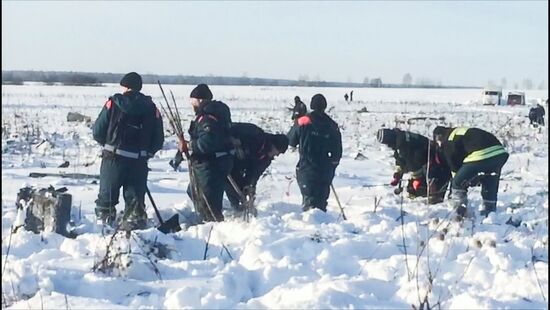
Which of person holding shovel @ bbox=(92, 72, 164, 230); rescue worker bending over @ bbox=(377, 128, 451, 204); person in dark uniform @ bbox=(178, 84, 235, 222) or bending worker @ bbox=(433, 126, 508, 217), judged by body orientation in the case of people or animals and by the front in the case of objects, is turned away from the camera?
the person holding shovel

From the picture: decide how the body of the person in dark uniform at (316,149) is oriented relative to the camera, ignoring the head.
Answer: away from the camera

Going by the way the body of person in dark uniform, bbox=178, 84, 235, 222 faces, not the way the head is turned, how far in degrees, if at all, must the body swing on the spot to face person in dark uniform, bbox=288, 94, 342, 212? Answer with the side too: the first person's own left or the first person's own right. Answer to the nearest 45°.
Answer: approximately 135° to the first person's own right

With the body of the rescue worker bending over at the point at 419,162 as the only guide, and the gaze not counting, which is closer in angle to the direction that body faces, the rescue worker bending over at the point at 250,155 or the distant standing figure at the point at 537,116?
the rescue worker bending over

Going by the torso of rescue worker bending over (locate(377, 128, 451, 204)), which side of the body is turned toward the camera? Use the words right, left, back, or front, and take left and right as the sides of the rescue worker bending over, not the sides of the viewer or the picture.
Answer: left

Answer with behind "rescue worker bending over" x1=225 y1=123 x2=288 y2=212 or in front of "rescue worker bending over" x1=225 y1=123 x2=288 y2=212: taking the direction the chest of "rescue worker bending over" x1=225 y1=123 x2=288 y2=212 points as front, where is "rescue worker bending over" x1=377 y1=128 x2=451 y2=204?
in front

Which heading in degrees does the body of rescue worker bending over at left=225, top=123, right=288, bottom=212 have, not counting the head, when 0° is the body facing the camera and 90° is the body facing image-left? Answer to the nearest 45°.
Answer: approximately 270°

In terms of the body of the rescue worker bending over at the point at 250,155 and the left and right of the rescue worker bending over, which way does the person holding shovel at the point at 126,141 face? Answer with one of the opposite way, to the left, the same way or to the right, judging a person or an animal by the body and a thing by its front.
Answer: to the left

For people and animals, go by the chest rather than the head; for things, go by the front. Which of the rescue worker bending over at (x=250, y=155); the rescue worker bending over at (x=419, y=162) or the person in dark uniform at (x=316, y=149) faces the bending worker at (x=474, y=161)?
the rescue worker bending over at (x=250, y=155)

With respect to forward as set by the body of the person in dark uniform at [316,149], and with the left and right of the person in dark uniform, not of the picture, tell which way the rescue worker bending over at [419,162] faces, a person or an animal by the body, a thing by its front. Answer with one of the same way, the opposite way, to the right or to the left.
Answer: to the left

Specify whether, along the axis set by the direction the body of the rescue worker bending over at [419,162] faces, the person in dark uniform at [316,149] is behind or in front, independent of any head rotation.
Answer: in front
